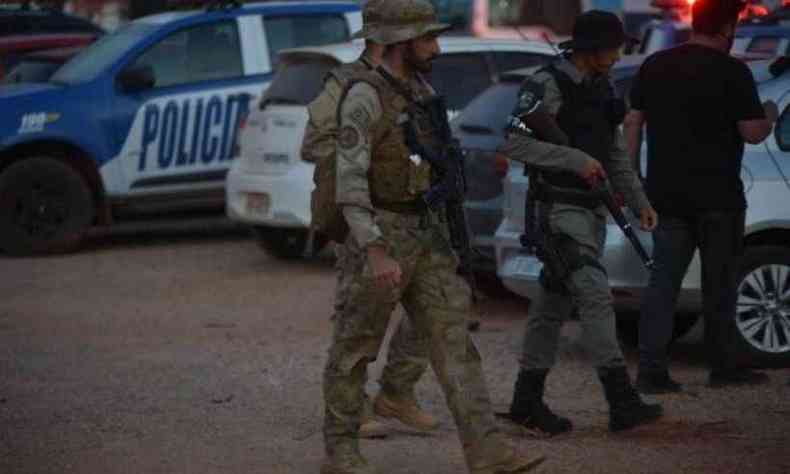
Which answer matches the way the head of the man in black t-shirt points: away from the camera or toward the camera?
away from the camera

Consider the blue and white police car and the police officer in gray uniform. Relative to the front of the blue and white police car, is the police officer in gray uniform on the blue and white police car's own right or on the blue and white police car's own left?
on the blue and white police car's own left

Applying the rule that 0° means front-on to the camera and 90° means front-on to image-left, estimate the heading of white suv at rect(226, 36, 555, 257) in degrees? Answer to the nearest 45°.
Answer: approximately 225°

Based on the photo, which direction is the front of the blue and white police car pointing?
to the viewer's left

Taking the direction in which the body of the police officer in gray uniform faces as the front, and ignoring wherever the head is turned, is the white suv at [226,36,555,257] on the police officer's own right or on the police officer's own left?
on the police officer's own left

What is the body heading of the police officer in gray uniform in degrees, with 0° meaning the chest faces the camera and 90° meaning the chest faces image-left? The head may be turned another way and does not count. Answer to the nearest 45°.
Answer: approximately 270°

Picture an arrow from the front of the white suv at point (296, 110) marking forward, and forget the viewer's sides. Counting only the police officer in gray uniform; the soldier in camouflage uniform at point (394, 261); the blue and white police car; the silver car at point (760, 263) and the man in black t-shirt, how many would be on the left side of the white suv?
1

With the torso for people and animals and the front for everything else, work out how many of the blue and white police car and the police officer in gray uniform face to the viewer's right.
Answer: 1

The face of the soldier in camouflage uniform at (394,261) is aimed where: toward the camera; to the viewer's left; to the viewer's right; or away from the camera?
to the viewer's right

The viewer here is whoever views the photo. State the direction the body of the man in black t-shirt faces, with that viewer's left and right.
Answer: facing away from the viewer and to the right of the viewer

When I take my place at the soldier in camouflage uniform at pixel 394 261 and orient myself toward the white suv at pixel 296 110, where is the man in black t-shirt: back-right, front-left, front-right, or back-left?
front-right

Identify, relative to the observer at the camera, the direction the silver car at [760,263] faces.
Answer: facing away from the viewer and to the right of the viewer

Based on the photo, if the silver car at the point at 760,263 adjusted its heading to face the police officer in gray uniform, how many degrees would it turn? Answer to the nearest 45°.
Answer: approximately 180°

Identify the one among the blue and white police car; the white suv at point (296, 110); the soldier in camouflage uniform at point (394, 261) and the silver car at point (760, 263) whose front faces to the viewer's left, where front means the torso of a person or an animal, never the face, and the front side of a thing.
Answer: the blue and white police car
